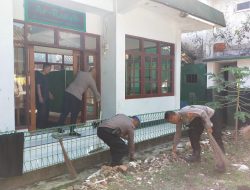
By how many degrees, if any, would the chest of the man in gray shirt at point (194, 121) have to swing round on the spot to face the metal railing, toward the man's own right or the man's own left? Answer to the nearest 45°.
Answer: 0° — they already face it

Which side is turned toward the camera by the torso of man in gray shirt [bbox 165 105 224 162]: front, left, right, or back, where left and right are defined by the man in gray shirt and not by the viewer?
left

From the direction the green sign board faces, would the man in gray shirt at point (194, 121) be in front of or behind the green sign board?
in front

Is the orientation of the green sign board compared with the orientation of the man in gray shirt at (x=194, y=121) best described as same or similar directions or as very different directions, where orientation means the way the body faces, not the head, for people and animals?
very different directions
